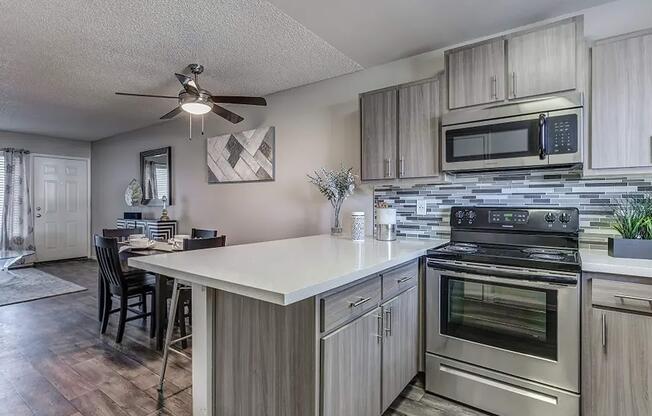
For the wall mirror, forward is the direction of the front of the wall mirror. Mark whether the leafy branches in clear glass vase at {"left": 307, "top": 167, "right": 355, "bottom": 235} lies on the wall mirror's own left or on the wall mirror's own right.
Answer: on the wall mirror's own left

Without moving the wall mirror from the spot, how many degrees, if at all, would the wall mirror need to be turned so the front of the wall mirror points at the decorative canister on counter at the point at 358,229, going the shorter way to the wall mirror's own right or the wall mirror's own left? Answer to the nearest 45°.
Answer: approximately 45° to the wall mirror's own left

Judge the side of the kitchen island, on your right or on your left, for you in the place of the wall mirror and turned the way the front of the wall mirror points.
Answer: on your left

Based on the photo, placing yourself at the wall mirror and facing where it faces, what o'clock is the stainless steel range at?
The stainless steel range is roughly at 10 o'clock from the wall mirror.

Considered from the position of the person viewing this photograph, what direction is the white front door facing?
facing the viewer

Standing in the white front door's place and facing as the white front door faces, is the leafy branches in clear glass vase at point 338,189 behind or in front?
in front

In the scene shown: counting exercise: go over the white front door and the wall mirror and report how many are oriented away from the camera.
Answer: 0

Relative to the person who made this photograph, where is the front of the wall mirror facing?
facing the viewer and to the left of the viewer

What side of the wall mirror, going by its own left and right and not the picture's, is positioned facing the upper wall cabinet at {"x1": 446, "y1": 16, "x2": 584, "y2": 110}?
left

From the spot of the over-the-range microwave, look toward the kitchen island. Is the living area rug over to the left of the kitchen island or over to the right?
right

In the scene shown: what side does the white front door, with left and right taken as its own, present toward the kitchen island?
front
